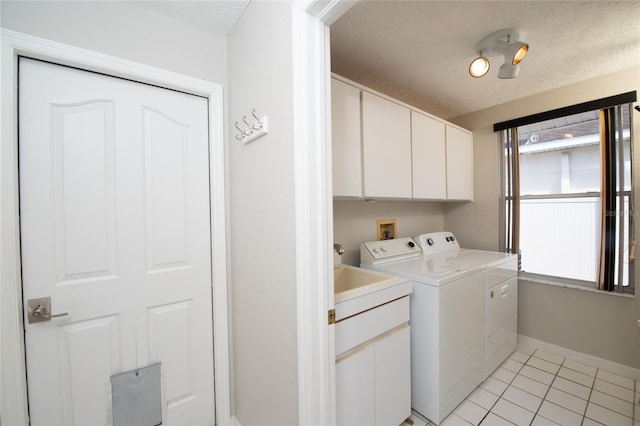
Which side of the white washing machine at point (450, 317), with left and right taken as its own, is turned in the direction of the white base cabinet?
right

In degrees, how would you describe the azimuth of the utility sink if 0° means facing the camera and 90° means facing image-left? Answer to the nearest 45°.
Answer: approximately 315°

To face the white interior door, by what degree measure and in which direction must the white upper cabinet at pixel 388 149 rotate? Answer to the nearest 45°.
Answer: approximately 90° to its right

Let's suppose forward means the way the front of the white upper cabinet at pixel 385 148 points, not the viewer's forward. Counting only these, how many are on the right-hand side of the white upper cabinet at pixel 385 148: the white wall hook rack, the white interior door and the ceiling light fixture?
2

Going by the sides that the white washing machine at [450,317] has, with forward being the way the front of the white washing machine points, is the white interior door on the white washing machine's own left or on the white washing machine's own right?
on the white washing machine's own right

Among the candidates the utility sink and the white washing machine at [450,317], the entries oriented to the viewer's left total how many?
0

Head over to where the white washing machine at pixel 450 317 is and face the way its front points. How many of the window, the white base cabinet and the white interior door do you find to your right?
2

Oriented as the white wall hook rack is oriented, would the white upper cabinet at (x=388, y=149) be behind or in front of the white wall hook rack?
behind

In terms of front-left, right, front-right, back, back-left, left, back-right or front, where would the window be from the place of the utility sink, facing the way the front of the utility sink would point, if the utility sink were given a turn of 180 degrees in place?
right

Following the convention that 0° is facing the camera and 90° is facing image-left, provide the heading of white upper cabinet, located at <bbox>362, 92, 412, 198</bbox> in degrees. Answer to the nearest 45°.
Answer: approximately 315°

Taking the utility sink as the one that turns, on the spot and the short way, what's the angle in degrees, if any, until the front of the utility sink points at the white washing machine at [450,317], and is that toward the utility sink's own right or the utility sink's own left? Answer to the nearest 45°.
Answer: approximately 90° to the utility sink's own left
